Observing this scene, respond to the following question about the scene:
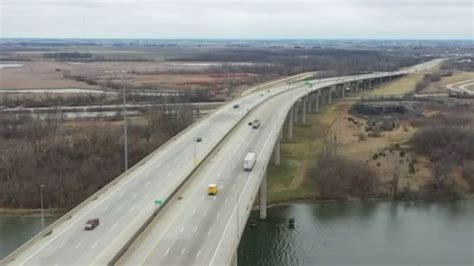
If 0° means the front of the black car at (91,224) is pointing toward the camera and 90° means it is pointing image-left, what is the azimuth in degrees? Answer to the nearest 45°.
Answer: approximately 45°
